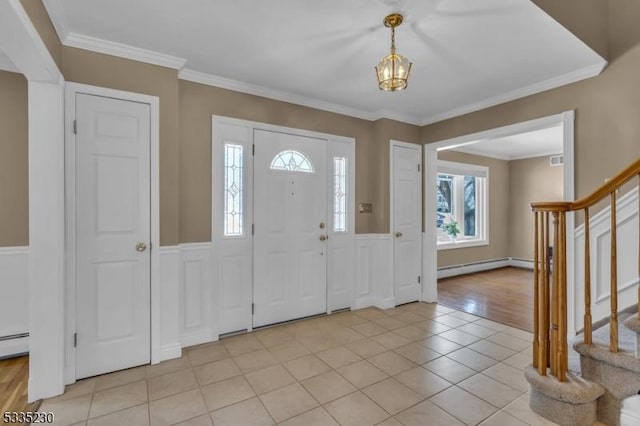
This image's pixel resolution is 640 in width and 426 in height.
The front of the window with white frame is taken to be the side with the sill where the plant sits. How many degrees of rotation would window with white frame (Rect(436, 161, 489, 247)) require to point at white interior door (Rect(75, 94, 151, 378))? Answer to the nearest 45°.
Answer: approximately 90° to its right

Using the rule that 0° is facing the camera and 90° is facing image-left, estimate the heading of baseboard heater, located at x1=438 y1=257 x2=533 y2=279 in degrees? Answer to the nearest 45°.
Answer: approximately 315°

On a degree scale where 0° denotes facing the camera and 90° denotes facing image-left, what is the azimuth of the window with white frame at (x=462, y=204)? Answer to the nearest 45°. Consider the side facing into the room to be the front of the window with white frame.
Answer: approximately 315°

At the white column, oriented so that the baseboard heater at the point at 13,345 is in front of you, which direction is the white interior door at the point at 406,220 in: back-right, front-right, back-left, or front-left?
back-right

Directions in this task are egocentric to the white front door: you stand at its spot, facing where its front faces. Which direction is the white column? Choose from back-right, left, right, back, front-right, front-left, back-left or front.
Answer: right

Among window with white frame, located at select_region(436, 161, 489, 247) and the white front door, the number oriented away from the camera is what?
0

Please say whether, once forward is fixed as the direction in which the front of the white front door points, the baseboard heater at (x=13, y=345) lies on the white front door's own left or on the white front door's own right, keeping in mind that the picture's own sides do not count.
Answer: on the white front door's own right

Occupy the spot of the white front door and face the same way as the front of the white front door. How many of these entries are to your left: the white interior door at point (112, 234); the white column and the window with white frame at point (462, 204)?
1

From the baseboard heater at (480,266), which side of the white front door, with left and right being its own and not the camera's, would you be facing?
left

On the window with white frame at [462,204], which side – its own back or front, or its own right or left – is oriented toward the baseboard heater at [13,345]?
right

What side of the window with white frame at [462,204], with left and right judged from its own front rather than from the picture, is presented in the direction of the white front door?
right

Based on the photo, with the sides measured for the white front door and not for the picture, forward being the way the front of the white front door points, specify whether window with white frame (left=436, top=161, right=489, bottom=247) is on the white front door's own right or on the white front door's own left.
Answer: on the white front door's own left

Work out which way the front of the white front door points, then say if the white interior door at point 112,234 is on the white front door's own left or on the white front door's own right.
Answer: on the white front door's own right
